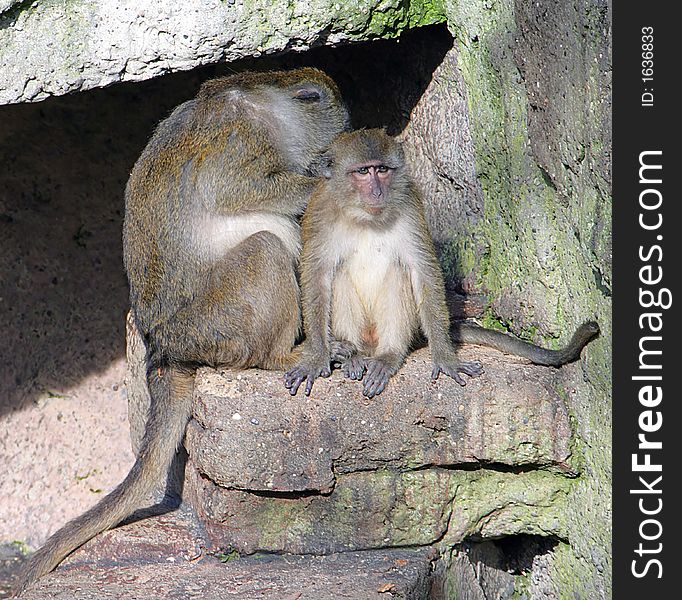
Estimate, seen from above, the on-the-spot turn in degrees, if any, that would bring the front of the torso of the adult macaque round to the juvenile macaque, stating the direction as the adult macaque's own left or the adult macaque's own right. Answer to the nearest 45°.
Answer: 0° — it already faces it

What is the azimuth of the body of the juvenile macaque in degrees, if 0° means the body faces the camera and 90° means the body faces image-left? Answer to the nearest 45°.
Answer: approximately 0°

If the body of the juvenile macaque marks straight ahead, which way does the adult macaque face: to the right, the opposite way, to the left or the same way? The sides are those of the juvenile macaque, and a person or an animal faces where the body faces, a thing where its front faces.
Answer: to the left

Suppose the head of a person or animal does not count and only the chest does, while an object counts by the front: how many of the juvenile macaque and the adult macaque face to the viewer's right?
1

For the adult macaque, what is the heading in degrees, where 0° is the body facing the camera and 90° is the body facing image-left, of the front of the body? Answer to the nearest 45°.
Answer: approximately 270°

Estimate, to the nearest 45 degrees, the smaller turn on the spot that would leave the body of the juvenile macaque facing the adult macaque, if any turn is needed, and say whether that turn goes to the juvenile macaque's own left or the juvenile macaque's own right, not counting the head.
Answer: approximately 90° to the juvenile macaque's own right
